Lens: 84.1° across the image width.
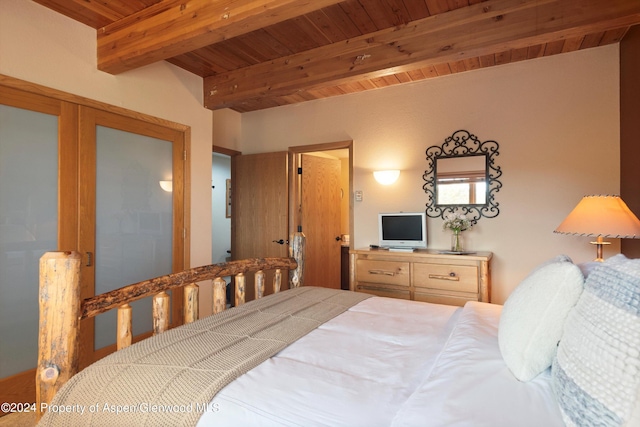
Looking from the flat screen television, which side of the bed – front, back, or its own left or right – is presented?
right

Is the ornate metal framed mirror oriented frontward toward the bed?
yes

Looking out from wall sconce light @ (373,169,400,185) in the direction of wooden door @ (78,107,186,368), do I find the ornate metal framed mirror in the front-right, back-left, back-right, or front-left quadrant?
back-left

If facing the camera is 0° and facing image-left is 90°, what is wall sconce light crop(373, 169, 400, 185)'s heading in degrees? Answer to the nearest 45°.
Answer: approximately 0°

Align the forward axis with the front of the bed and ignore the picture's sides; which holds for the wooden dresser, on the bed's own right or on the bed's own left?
on the bed's own right

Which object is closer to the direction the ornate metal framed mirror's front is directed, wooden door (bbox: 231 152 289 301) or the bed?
the bed

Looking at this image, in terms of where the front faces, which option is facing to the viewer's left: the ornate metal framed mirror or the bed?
the bed

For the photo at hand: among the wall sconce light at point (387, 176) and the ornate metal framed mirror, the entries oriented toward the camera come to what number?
2

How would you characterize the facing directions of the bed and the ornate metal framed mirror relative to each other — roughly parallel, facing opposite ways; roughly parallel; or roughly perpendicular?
roughly perpendicular

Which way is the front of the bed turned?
to the viewer's left
